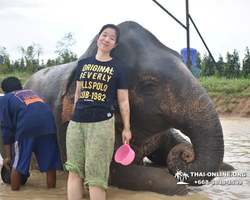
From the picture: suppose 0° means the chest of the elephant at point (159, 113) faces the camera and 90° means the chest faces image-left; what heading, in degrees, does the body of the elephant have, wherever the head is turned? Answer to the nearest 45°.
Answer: approximately 270°

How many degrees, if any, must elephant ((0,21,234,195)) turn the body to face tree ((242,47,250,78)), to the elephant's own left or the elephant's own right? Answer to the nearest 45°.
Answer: approximately 45° to the elephant's own left

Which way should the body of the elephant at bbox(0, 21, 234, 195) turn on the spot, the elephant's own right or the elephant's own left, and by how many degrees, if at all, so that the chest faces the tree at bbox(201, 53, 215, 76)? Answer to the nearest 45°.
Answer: approximately 90° to the elephant's own left

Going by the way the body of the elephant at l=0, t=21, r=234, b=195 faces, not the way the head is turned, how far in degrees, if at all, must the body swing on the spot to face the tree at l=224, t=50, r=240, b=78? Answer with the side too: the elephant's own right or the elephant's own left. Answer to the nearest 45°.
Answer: approximately 90° to the elephant's own left
